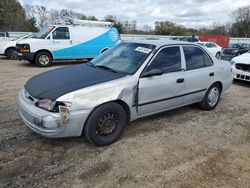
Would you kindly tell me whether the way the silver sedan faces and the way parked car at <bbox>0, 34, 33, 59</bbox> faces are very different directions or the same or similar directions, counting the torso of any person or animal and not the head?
same or similar directions

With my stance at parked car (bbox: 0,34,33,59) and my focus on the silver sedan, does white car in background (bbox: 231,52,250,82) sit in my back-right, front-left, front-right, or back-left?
front-left

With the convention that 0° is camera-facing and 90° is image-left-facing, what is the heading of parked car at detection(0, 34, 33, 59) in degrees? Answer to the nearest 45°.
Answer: approximately 45°

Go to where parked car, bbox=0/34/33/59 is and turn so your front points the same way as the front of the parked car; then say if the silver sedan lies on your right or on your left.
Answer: on your left

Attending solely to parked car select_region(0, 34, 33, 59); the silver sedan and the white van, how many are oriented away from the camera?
0

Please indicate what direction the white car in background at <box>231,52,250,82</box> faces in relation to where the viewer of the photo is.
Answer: facing the viewer and to the left of the viewer

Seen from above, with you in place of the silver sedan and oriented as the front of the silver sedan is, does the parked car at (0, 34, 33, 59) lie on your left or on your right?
on your right

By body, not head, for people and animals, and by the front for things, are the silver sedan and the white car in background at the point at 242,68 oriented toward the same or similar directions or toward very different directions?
same or similar directions

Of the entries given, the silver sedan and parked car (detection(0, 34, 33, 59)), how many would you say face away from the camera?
0

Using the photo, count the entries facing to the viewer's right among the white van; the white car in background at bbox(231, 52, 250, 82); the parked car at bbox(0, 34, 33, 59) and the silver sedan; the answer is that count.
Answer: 0

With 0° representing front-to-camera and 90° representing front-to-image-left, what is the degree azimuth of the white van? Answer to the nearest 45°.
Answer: approximately 45°

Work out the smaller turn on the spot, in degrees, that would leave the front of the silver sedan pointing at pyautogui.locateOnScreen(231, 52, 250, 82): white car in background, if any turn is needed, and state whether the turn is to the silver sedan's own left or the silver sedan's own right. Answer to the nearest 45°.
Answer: approximately 180°

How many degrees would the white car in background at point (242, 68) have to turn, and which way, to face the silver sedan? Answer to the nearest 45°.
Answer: approximately 45° to its left

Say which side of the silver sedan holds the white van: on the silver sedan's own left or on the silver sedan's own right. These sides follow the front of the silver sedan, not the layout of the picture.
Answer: on the silver sedan's own right

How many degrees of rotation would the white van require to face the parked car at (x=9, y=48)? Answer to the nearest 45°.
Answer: approximately 90° to its right

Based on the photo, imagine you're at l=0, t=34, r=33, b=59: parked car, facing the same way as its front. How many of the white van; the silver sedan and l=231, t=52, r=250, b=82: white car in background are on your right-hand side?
0

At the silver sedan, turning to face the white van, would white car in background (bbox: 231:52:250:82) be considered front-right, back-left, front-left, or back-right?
front-right

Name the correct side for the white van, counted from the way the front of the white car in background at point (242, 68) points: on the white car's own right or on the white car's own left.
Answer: on the white car's own right
